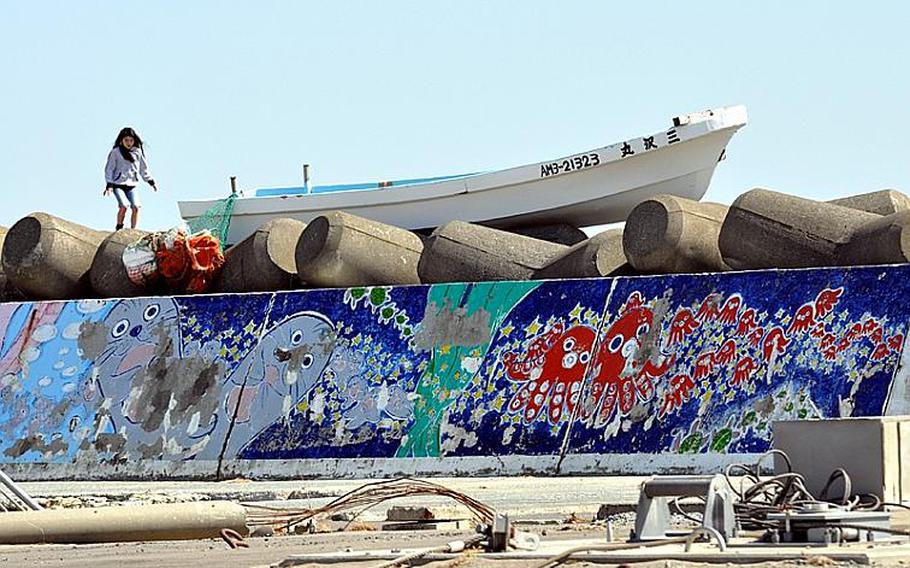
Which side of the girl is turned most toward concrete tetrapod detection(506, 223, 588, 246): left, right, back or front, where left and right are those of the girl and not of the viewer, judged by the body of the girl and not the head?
left

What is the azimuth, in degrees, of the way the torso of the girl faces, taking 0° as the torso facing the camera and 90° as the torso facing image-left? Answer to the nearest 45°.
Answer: approximately 0°

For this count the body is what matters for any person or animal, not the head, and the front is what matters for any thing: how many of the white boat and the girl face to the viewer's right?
1

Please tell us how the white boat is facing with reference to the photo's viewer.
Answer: facing to the right of the viewer

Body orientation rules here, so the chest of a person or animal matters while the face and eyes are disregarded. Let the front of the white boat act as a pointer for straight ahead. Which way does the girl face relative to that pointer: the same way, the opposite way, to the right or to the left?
to the right

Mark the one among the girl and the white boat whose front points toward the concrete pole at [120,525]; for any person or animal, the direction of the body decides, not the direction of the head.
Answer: the girl

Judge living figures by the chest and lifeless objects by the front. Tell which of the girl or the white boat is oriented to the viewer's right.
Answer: the white boat

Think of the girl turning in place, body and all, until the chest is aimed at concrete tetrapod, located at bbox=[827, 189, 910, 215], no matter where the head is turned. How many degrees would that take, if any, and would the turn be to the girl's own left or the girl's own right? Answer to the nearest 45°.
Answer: approximately 45° to the girl's own left

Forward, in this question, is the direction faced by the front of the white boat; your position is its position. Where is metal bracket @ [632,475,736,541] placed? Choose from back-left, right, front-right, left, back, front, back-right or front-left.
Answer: right

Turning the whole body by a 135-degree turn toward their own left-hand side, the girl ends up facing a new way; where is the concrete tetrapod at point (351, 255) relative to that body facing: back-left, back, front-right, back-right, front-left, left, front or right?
right

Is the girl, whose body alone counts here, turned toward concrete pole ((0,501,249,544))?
yes

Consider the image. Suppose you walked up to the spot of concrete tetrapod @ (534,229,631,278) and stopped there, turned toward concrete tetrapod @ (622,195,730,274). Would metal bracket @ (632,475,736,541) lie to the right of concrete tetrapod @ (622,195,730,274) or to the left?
right
